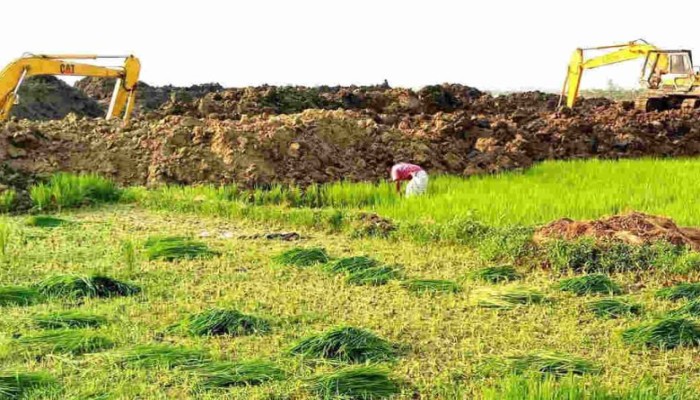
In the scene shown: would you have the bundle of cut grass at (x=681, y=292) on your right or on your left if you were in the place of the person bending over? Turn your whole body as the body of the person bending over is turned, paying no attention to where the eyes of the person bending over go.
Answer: on your left

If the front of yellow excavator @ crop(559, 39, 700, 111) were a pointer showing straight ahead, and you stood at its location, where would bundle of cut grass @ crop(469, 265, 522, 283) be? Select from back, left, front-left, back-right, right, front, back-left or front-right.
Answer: left

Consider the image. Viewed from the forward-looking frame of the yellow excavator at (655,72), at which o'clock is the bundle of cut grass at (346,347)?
The bundle of cut grass is roughly at 9 o'clock from the yellow excavator.

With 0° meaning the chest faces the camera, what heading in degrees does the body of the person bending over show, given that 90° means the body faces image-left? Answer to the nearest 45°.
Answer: approximately 90°

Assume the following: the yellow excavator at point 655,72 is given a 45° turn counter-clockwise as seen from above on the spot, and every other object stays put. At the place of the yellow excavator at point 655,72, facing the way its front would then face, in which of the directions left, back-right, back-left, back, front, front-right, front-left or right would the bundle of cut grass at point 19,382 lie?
front-left

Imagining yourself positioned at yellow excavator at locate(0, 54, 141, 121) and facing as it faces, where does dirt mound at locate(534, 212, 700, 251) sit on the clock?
The dirt mound is roughly at 2 o'clock from the yellow excavator.

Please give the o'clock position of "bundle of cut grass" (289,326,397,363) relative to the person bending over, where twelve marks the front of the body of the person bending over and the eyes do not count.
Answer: The bundle of cut grass is roughly at 9 o'clock from the person bending over.

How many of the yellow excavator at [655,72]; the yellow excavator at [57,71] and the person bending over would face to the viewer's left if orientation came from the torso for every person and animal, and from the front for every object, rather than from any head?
2

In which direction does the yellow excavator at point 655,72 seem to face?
to the viewer's left

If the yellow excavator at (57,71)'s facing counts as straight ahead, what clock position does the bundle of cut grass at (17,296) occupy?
The bundle of cut grass is roughly at 3 o'clock from the yellow excavator.

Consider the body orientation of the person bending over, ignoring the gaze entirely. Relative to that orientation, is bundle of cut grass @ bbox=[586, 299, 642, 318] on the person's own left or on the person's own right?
on the person's own left

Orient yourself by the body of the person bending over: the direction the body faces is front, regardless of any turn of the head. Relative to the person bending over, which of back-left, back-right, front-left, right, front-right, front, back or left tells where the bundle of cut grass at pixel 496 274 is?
left

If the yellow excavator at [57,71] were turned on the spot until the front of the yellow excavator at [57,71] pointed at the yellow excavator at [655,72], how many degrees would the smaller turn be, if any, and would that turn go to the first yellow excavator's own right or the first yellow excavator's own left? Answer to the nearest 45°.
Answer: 0° — it already faces it

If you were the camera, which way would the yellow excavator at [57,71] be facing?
facing to the right of the viewer
